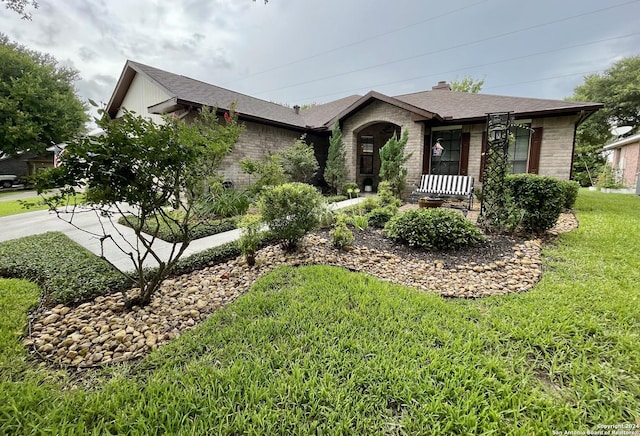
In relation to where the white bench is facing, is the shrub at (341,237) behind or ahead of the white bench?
ahead

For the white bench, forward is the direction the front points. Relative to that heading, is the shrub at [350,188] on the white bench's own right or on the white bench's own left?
on the white bench's own right

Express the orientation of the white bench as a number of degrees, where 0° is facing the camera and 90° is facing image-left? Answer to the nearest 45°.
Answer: approximately 45°

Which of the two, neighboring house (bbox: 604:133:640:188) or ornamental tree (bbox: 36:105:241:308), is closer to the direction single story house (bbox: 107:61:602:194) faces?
the ornamental tree

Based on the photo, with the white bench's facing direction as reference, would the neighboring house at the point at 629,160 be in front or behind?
behind

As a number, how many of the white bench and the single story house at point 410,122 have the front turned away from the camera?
0

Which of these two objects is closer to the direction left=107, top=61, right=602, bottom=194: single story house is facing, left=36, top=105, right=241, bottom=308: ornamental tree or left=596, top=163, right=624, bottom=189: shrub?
the ornamental tree

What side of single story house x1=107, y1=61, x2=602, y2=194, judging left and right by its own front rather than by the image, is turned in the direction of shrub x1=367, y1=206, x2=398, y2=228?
front

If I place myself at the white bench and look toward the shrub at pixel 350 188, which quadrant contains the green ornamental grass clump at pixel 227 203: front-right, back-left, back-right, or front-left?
front-left

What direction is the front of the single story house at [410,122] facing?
toward the camera

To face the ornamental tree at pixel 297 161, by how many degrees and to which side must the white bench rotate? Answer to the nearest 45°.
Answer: approximately 45° to its right
